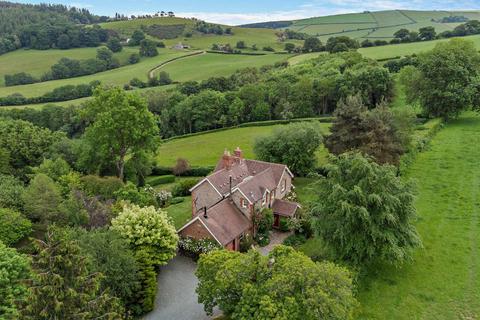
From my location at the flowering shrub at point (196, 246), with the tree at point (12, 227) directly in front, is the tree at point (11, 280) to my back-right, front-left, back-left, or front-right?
front-left

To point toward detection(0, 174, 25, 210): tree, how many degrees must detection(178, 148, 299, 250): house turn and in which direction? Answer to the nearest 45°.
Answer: approximately 135° to its right

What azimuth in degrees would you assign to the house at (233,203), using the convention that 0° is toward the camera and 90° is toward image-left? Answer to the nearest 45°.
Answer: approximately 315°

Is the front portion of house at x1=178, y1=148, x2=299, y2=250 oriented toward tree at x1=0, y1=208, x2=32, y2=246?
no

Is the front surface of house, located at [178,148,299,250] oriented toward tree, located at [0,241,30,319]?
no

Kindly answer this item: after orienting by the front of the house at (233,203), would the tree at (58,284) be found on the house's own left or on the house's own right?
on the house's own right

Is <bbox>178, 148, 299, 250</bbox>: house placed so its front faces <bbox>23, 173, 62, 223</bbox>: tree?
no

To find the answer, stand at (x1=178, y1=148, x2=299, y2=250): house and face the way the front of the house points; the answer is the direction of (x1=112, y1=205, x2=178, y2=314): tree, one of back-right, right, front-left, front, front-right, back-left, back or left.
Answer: right

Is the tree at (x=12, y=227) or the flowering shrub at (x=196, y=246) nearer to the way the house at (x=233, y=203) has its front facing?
the flowering shrub

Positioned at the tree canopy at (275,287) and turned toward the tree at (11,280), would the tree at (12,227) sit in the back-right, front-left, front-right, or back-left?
front-right

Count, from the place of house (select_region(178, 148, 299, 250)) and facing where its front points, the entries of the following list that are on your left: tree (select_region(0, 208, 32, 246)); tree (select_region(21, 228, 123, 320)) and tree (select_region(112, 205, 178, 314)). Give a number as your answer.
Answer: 0

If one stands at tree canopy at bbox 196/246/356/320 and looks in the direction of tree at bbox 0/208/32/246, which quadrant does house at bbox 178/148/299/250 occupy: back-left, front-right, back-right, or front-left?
front-right

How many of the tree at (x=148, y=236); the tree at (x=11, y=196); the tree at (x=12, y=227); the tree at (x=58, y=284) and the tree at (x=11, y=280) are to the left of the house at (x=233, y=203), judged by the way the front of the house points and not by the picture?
0
